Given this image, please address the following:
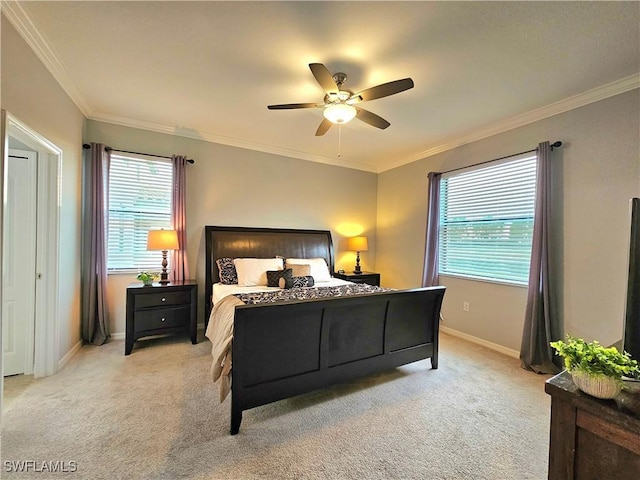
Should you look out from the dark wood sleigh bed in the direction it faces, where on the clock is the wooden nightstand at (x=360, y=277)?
The wooden nightstand is roughly at 8 o'clock from the dark wood sleigh bed.

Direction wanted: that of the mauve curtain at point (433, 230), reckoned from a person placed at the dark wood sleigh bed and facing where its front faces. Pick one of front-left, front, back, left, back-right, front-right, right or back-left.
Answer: left

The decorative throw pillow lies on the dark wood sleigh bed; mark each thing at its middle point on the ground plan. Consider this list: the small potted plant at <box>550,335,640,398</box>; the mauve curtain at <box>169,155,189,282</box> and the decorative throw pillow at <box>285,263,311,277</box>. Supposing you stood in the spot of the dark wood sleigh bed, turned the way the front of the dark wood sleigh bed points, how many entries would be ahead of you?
1

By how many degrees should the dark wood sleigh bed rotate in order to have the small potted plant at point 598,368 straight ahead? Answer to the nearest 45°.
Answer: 0° — it already faces it

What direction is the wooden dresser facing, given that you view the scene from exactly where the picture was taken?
facing away from the viewer and to the left of the viewer

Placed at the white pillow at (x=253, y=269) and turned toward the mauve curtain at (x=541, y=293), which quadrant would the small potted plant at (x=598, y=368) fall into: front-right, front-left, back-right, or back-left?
front-right

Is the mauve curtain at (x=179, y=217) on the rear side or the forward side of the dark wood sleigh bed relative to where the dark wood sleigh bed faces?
on the rear side

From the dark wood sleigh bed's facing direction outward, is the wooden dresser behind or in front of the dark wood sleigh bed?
in front

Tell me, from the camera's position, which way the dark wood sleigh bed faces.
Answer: facing the viewer and to the right of the viewer
